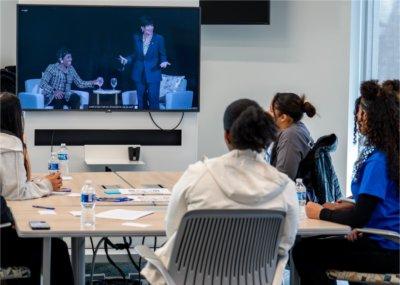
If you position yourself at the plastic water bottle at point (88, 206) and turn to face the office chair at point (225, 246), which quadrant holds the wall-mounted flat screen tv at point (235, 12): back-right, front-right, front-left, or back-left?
back-left

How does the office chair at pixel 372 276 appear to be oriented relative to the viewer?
to the viewer's left

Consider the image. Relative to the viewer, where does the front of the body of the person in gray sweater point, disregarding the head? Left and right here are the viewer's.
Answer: facing to the left of the viewer

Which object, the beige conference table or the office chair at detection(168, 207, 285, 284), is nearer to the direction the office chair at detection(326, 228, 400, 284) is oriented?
the beige conference table

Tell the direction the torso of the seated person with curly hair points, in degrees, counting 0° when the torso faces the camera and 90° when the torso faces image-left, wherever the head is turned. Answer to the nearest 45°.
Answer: approximately 90°

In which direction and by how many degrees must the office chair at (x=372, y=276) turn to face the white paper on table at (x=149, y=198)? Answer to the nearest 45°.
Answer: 0° — it already faces it
